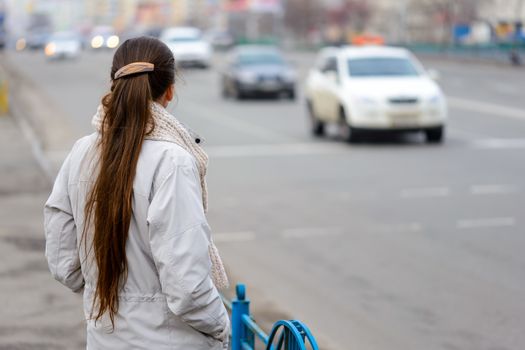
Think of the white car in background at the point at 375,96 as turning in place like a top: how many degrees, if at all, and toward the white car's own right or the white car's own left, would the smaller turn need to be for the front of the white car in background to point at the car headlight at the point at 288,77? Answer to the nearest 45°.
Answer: approximately 135° to the white car's own left

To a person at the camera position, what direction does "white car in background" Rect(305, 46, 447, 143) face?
facing the viewer and to the right of the viewer

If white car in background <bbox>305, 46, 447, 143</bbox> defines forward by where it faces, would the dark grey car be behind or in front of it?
behind
